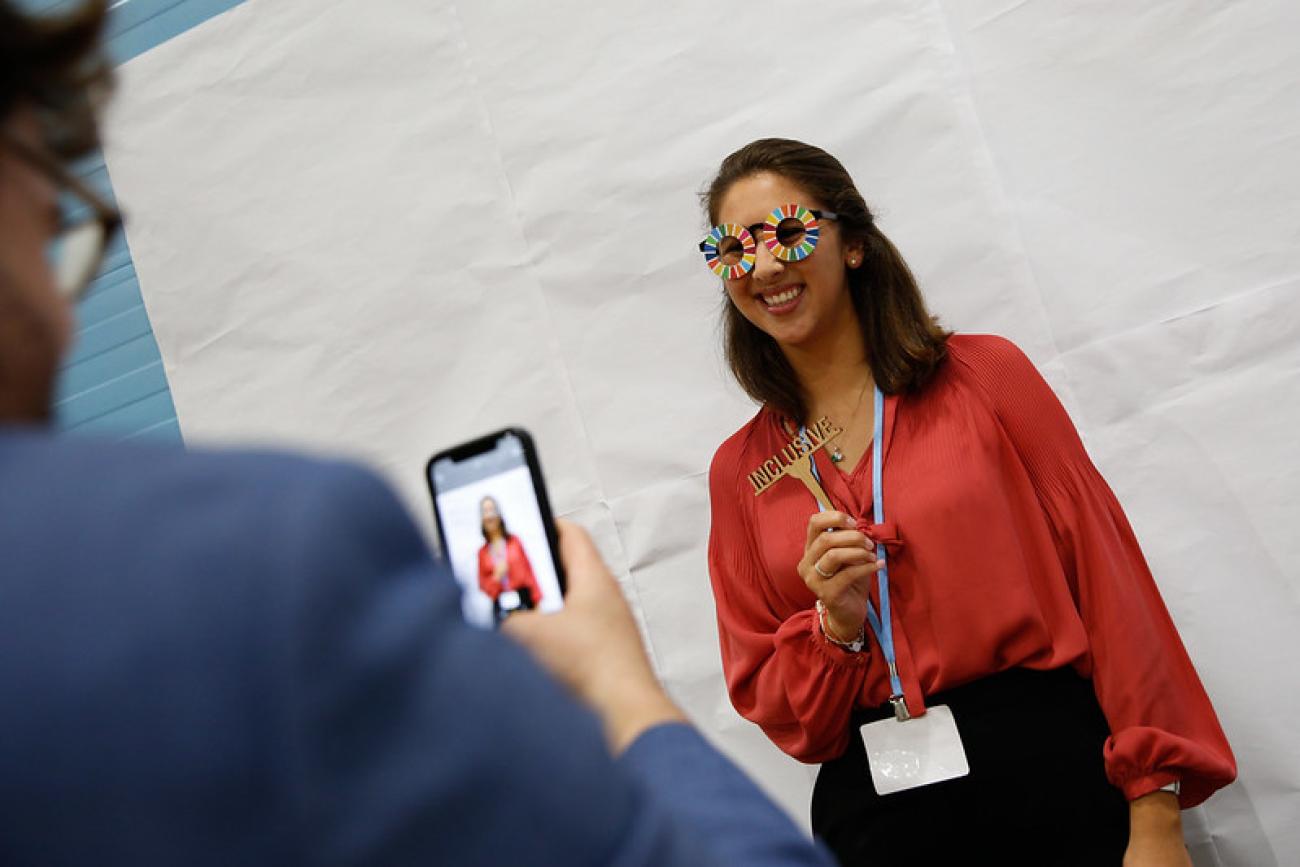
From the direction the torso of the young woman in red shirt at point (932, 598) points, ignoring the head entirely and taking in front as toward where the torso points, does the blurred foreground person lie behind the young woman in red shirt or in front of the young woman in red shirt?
in front

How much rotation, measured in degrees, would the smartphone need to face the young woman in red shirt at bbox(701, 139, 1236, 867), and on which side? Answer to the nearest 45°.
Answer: approximately 135° to its left

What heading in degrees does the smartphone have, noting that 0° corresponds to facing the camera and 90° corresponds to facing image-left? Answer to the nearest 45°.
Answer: approximately 0°

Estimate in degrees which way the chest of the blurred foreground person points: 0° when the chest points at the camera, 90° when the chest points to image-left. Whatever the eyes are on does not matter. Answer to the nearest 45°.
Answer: approximately 225°

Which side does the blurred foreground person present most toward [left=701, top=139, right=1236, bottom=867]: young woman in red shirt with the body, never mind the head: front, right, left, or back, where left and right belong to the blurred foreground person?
front

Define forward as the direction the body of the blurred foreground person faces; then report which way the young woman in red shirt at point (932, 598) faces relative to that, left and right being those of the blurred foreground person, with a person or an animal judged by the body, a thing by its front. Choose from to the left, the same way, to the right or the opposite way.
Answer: the opposite way
